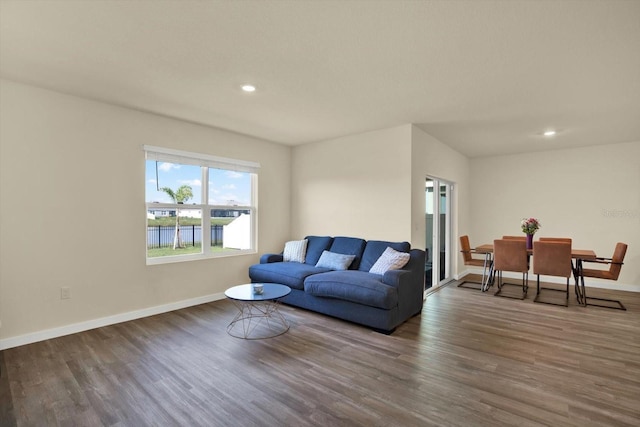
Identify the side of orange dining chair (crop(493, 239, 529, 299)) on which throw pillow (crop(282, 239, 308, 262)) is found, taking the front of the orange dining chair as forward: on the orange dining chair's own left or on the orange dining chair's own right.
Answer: on the orange dining chair's own left

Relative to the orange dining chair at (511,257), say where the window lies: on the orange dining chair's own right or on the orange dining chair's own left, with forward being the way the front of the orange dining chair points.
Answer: on the orange dining chair's own left

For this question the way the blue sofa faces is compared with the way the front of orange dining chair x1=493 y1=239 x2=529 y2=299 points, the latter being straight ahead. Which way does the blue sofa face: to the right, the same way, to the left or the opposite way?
the opposite way

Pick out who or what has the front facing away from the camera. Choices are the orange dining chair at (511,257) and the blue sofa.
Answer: the orange dining chair

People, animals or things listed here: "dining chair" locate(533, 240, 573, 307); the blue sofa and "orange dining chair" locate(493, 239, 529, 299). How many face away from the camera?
2

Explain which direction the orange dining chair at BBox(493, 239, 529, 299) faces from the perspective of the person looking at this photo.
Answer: facing away from the viewer

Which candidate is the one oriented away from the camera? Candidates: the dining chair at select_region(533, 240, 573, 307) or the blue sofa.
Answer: the dining chair

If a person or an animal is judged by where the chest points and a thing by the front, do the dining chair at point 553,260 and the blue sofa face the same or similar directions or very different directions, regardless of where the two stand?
very different directions

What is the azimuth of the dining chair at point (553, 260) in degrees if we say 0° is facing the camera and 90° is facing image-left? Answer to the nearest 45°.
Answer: approximately 180°

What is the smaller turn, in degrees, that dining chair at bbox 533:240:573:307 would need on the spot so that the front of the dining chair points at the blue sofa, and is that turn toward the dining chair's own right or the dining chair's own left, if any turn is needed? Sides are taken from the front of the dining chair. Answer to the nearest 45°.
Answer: approximately 135° to the dining chair's own left
